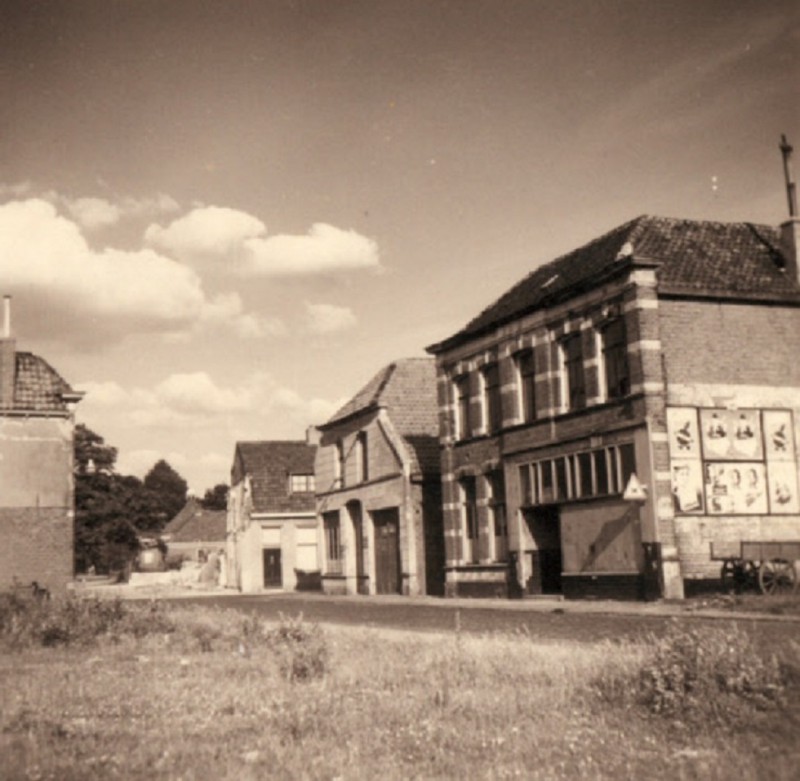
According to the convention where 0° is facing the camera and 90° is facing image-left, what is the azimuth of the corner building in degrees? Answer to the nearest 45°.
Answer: approximately 45°

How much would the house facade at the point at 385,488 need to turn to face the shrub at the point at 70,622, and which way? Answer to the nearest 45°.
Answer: approximately 45° to its left

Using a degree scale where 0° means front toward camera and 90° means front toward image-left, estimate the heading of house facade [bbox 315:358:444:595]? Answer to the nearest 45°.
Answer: approximately 45°

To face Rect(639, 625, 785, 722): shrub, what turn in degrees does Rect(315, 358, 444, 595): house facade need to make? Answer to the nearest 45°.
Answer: approximately 45° to its left
